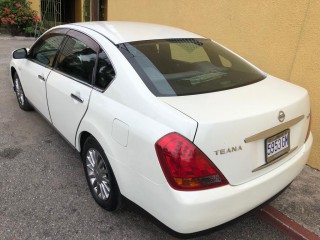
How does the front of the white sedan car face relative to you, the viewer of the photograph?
facing away from the viewer and to the left of the viewer

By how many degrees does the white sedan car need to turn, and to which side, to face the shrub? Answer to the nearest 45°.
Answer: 0° — it already faces it

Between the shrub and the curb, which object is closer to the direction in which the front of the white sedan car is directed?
the shrub

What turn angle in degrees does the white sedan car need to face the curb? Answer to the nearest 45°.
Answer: approximately 135° to its right
